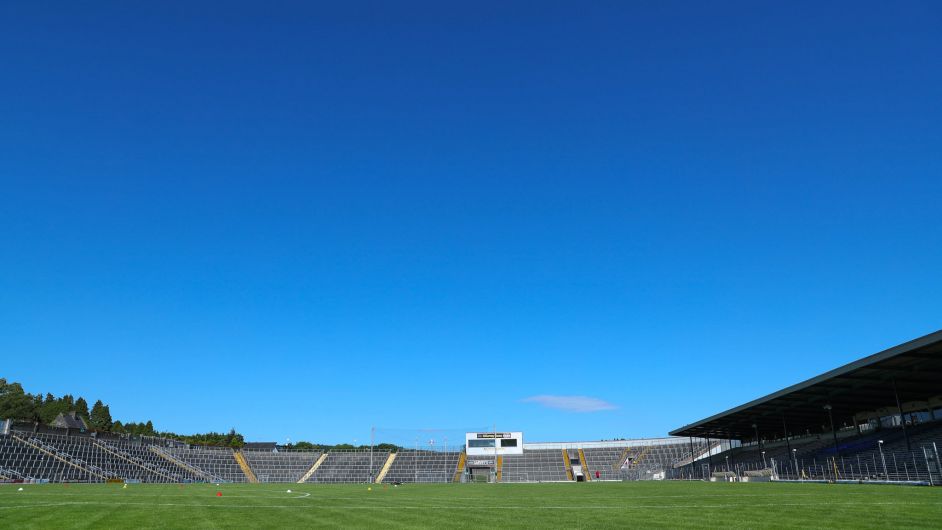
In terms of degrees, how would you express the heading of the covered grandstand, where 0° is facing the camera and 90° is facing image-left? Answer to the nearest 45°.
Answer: approximately 45°
